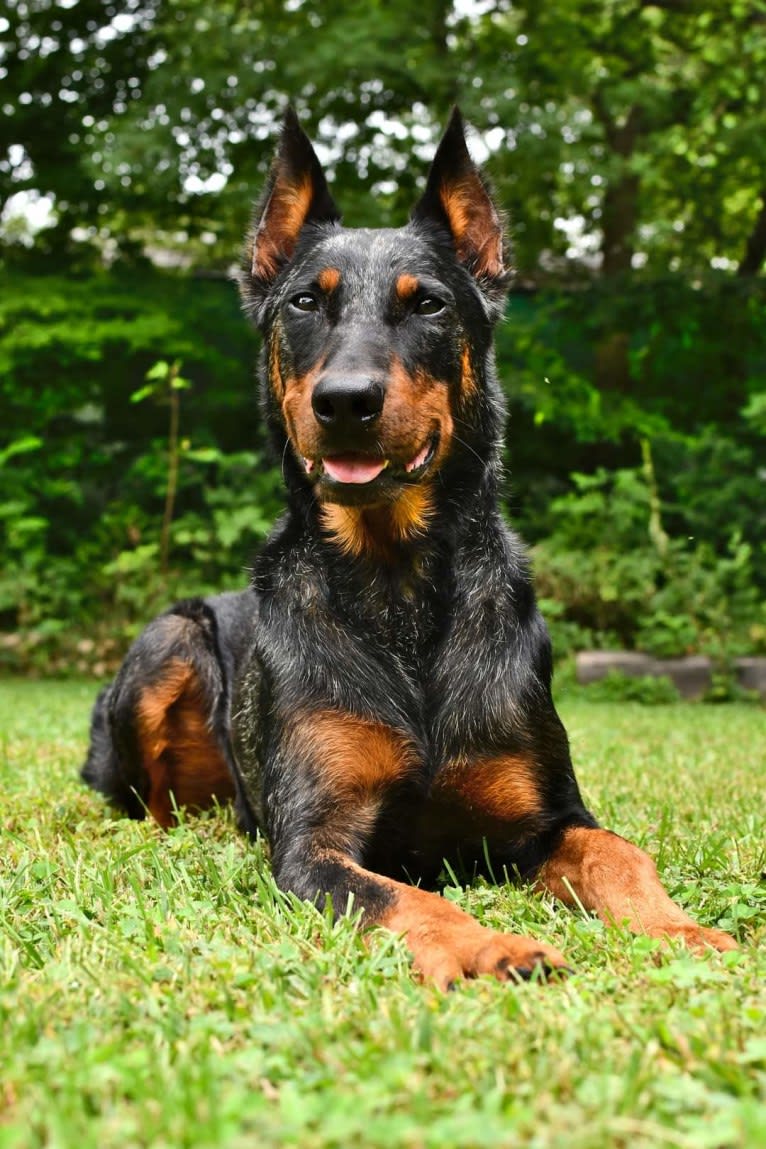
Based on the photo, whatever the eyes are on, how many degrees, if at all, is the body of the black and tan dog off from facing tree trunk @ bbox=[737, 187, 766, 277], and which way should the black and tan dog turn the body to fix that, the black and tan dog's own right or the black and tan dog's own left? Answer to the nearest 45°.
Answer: approximately 135° to the black and tan dog's own left

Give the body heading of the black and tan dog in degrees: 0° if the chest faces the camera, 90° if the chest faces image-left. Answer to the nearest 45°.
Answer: approximately 315°
